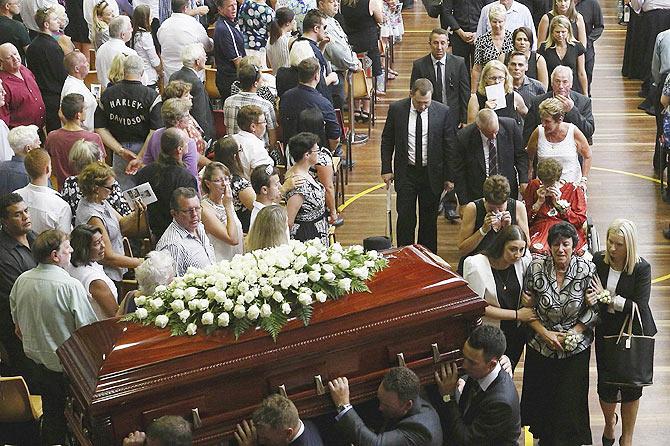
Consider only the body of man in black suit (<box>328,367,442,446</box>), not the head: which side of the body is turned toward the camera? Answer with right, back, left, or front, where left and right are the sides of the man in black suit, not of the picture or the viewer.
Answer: left

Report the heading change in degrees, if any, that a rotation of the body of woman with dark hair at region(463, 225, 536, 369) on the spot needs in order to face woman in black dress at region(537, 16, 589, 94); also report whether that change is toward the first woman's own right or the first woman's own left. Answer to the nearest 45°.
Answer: approximately 135° to the first woman's own left

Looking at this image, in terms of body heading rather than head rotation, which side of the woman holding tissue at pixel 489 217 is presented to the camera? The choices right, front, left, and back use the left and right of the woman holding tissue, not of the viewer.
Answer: front

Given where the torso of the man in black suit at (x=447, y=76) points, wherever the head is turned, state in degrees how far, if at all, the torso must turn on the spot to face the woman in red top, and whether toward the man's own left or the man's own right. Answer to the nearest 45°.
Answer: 0° — they already face them

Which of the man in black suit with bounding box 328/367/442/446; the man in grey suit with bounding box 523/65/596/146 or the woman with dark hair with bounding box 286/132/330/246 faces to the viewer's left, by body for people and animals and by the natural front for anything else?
the man in black suit

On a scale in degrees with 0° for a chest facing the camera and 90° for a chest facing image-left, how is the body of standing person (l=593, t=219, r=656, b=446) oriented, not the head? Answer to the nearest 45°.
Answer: approximately 45°

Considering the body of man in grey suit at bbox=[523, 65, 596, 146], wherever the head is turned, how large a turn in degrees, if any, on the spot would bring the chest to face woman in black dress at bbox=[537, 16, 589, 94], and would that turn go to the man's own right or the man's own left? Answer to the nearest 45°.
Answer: approximately 180°

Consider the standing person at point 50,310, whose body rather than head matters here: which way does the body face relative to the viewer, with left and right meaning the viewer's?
facing away from the viewer and to the right of the viewer

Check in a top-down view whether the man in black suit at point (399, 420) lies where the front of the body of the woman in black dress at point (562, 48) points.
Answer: yes

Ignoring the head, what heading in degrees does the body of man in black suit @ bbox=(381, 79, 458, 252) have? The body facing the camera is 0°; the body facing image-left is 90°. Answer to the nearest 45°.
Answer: approximately 0°

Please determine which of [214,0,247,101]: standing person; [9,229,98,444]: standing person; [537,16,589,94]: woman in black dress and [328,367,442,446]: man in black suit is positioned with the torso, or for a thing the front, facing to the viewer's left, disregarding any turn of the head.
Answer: the man in black suit

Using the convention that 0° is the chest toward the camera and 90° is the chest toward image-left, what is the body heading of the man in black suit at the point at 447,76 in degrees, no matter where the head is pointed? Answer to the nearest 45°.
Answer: approximately 0°
